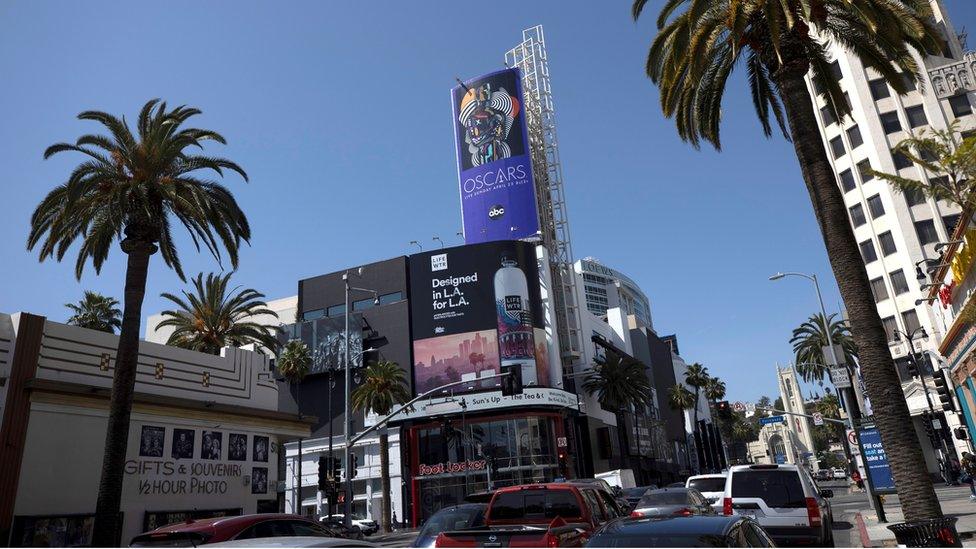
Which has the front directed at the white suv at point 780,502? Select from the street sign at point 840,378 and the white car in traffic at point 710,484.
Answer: the street sign

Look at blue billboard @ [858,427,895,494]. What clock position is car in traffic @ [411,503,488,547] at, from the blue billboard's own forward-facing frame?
The car in traffic is roughly at 1 o'clock from the blue billboard.

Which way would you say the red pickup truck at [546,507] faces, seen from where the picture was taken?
facing away from the viewer and to the right of the viewer

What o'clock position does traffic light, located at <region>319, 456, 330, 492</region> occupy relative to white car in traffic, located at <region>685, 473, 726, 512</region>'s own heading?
The traffic light is roughly at 9 o'clock from the white car in traffic.

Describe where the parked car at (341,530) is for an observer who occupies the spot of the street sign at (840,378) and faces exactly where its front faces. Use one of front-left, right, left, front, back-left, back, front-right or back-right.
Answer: front-right

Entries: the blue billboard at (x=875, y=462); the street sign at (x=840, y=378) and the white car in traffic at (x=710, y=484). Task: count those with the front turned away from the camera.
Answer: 1

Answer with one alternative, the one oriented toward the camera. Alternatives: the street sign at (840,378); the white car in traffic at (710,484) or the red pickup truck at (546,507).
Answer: the street sign

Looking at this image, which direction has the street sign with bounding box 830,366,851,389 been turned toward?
toward the camera

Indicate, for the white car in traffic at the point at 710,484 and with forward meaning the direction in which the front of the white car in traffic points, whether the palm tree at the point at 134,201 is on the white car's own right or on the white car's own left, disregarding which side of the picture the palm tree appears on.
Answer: on the white car's own left

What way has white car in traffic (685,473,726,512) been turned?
away from the camera

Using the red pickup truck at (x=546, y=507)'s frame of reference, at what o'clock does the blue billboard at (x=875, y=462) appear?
The blue billboard is roughly at 12 o'clock from the red pickup truck.

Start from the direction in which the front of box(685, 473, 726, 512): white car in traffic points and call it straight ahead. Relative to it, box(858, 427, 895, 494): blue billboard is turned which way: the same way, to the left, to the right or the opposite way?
the opposite way

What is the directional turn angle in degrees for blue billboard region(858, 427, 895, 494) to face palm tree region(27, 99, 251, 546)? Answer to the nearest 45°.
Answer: approximately 45° to its right

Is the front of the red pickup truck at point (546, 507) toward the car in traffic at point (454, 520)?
no

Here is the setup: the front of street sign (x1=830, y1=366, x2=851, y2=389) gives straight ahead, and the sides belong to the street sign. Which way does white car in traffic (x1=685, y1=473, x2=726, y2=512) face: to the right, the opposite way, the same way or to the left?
the opposite way

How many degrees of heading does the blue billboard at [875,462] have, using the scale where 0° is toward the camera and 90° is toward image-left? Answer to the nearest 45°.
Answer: approximately 0°

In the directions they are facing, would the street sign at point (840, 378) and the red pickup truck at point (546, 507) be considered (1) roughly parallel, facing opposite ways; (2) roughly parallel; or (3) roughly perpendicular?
roughly parallel, facing opposite ways

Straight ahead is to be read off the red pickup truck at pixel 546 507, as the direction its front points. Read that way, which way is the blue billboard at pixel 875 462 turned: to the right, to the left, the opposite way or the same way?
the opposite way

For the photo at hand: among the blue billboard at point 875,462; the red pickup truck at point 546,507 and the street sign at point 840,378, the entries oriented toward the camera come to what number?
2
